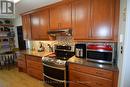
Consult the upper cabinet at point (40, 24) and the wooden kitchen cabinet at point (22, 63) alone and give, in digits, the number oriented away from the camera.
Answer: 0

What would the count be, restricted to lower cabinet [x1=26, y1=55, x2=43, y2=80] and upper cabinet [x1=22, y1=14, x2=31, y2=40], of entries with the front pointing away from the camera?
0

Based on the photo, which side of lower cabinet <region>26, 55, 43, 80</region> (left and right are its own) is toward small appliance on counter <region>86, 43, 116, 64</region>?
left

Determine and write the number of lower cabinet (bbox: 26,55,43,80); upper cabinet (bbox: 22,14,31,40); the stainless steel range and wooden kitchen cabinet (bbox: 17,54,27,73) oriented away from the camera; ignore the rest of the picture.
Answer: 0

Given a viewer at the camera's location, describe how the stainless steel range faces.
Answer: facing the viewer and to the left of the viewer

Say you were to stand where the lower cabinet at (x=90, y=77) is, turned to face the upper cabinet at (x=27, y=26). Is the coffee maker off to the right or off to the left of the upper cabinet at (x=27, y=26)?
right

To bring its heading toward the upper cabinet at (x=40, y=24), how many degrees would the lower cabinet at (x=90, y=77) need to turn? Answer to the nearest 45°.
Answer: approximately 90° to its right
